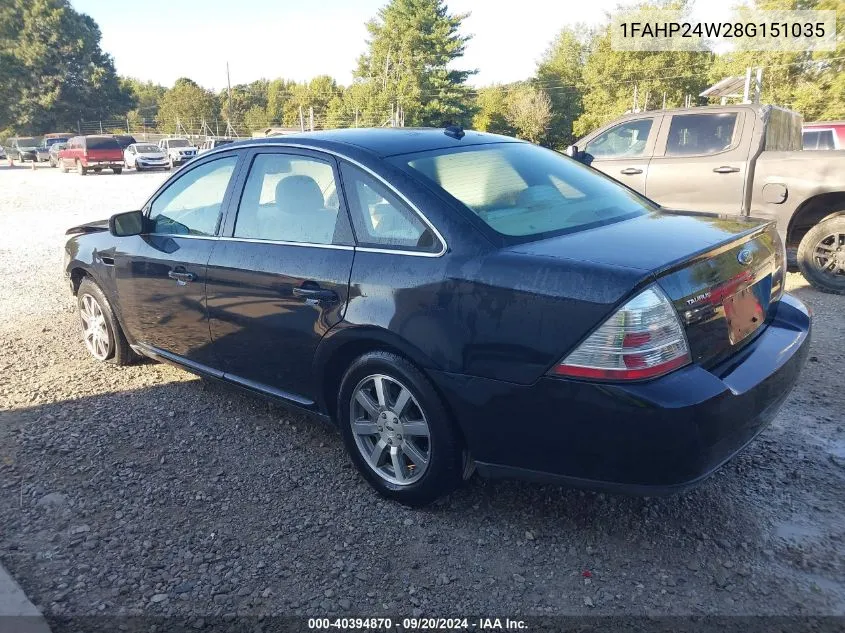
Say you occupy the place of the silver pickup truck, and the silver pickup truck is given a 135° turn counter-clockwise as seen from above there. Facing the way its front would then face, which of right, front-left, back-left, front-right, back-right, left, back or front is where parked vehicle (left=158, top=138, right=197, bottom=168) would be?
back

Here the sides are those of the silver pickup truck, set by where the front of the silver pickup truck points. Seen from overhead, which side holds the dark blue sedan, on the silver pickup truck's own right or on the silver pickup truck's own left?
on the silver pickup truck's own left

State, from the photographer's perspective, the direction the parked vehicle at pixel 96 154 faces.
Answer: facing away from the viewer and to the left of the viewer

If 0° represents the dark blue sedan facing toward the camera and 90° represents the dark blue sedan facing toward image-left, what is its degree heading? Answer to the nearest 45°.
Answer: approximately 135°

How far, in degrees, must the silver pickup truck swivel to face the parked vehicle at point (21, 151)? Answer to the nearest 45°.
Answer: approximately 45° to its right

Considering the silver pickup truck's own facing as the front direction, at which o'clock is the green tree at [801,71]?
The green tree is roughly at 3 o'clock from the silver pickup truck.

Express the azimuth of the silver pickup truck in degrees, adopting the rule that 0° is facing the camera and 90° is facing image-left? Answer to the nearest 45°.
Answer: approximately 90°
